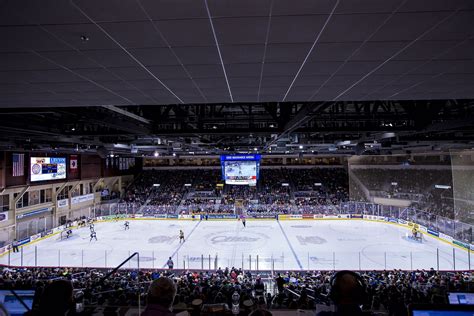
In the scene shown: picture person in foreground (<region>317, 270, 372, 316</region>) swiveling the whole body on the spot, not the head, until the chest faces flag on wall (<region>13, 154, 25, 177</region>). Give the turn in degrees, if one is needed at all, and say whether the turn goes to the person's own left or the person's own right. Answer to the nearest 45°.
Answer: approximately 45° to the person's own left

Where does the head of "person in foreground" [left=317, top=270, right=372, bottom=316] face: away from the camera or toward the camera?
away from the camera

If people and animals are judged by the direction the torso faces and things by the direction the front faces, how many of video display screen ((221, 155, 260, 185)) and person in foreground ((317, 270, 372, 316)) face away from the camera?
1

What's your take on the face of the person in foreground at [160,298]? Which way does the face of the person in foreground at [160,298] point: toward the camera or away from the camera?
away from the camera

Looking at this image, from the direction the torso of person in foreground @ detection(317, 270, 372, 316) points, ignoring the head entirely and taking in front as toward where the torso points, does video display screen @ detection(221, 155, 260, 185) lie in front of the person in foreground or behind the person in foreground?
in front

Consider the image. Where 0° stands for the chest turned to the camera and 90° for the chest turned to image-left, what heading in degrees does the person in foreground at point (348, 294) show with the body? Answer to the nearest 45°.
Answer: approximately 180°

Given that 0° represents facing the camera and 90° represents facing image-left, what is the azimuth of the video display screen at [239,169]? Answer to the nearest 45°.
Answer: approximately 0°

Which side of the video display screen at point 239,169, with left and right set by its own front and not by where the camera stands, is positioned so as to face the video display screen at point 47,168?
right

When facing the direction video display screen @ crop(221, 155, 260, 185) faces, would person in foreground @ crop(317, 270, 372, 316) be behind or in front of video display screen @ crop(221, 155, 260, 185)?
in front

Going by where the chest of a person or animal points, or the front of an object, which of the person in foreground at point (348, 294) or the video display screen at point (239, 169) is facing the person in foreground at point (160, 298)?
the video display screen

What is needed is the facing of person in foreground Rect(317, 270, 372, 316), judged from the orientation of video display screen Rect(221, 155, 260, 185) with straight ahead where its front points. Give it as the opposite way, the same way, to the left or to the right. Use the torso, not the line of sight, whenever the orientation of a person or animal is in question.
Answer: the opposite way

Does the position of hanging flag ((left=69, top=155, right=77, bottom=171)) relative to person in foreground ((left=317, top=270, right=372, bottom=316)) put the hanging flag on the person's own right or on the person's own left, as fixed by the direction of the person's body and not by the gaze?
on the person's own left
